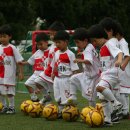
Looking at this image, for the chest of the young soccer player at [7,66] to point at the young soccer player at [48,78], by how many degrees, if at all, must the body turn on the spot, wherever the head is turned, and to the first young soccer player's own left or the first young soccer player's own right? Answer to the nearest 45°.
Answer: approximately 135° to the first young soccer player's own left

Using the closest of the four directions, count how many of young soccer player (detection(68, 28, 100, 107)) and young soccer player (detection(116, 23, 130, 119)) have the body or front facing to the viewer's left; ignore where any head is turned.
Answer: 2

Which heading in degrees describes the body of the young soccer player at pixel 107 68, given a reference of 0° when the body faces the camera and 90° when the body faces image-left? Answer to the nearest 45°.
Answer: approximately 45°

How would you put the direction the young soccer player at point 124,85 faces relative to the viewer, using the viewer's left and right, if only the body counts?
facing to the left of the viewer

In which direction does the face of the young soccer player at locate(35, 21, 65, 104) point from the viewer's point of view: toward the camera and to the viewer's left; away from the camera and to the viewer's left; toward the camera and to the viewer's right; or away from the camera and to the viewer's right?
toward the camera and to the viewer's left

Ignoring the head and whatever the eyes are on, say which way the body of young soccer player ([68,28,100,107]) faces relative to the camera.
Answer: to the viewer's left
